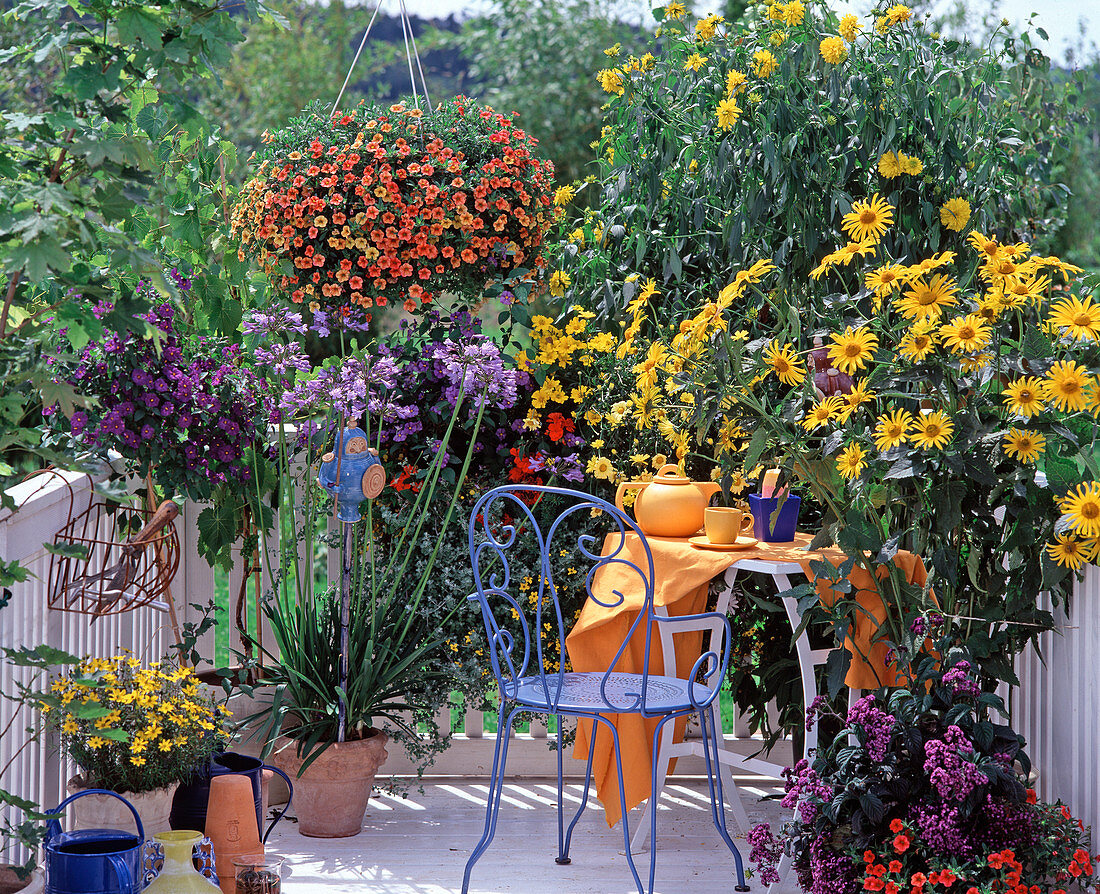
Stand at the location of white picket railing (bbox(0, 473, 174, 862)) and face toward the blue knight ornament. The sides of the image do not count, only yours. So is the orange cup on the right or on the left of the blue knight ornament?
right

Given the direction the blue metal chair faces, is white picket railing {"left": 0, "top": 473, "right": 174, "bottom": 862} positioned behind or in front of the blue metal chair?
behind
